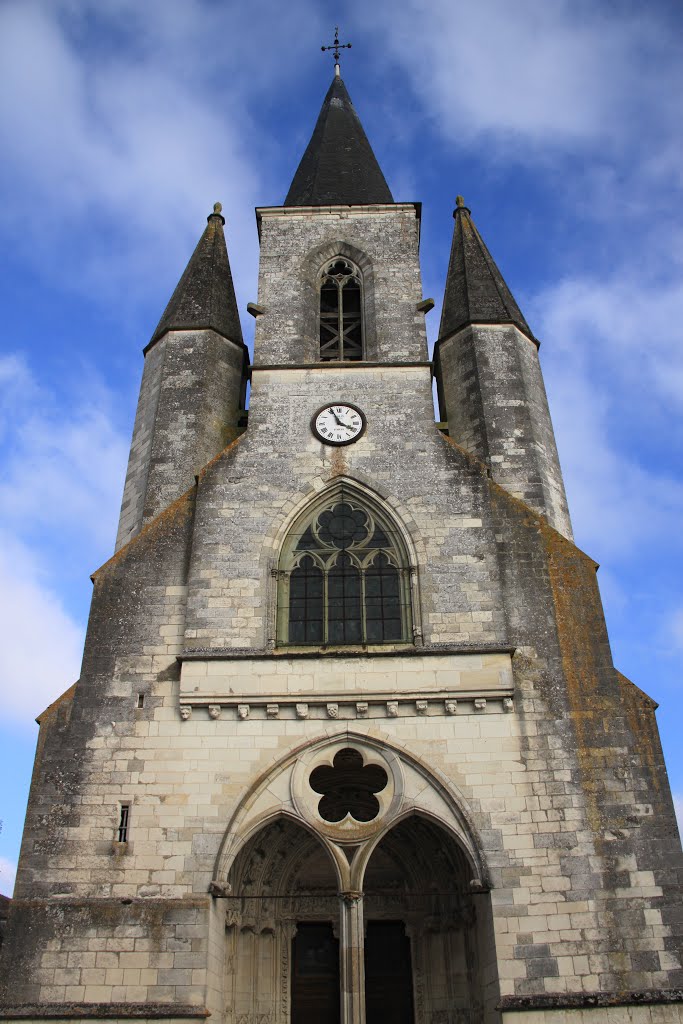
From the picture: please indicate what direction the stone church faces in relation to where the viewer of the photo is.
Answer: facing the viewer
